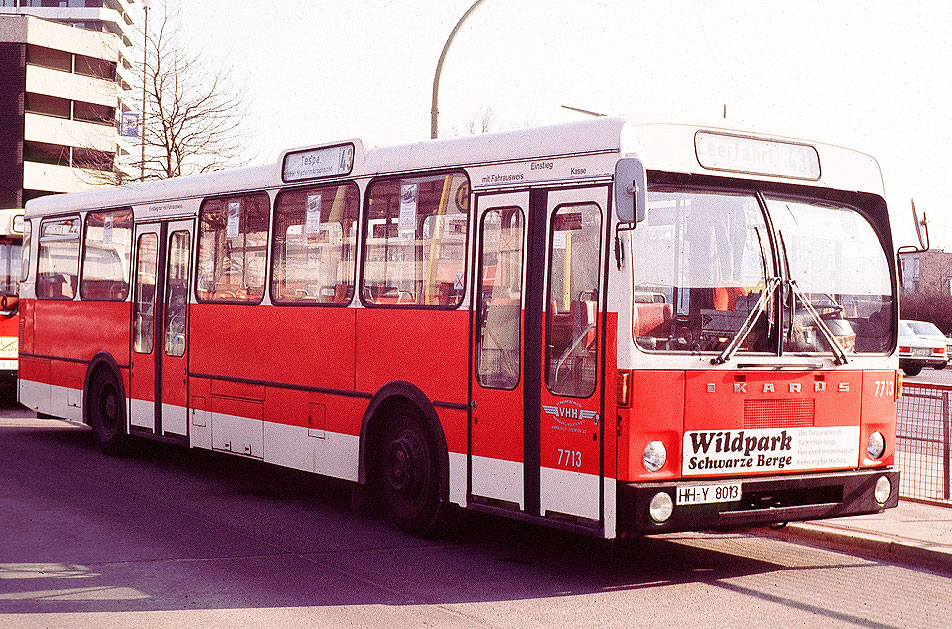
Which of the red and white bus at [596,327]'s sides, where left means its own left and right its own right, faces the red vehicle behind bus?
back

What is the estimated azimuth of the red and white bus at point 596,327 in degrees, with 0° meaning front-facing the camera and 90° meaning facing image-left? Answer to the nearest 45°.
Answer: approximately 315°

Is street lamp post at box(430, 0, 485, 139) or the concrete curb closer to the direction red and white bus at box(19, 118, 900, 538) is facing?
the concrete curb

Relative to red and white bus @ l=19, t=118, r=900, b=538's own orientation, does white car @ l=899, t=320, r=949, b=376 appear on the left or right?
on its left

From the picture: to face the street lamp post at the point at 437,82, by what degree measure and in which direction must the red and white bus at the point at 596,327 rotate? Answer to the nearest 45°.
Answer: approximately 135° to its left
